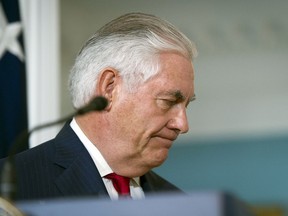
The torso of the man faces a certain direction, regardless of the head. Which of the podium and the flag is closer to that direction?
the podium

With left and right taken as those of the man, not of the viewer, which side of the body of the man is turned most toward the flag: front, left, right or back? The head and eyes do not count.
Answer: back

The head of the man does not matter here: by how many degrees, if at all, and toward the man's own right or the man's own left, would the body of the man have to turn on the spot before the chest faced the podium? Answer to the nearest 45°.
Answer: approximately 45° to the man's own right

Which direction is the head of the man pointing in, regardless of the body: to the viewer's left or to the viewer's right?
to the viewer's right

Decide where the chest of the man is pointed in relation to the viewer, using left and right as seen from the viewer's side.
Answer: facing the viewer and to the right of the viewer
